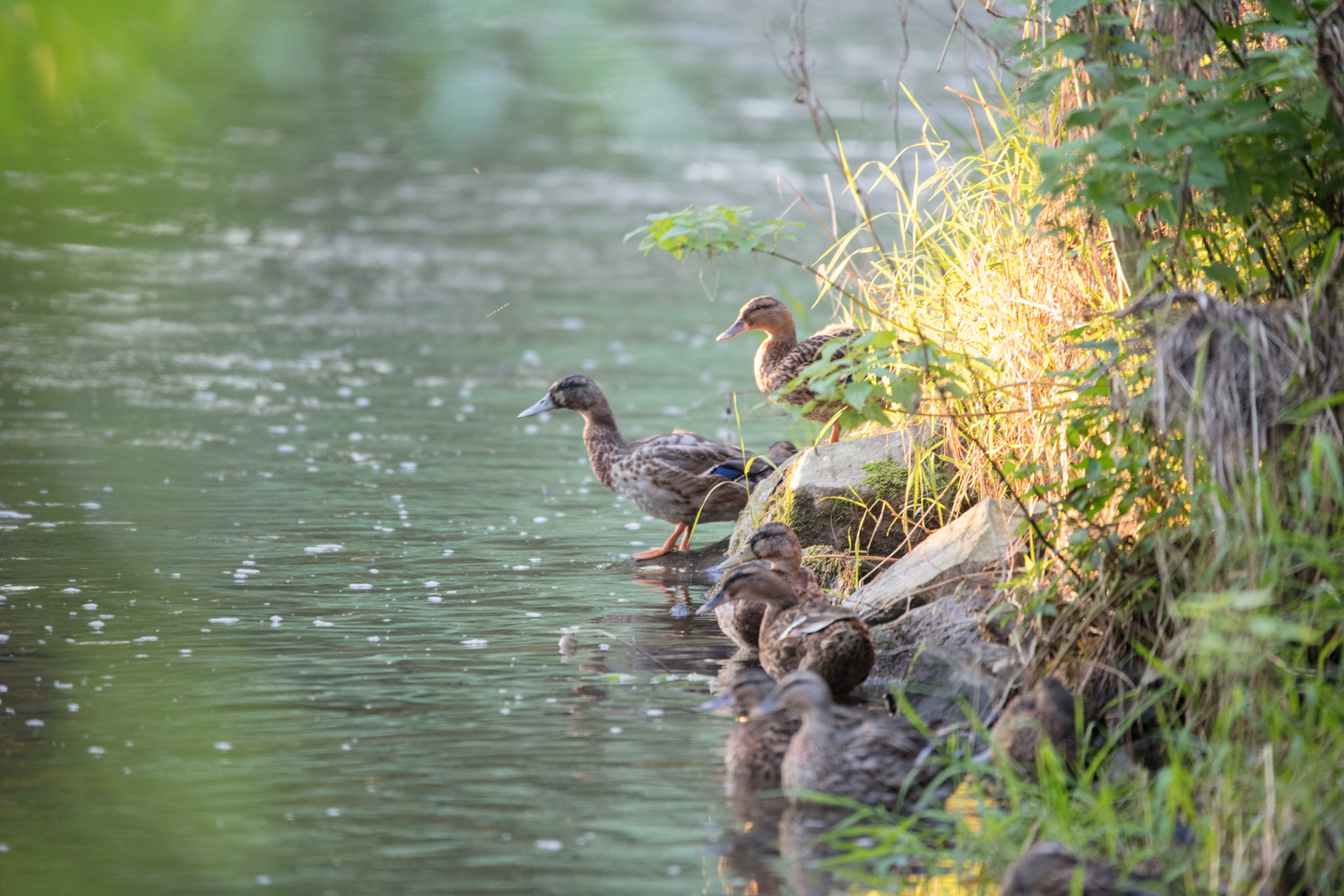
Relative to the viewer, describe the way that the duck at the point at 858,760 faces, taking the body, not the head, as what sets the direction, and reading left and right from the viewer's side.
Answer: facing to the left of the viewer

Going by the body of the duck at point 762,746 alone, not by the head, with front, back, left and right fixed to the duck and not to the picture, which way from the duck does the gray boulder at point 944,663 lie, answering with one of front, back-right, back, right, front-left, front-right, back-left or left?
back-right

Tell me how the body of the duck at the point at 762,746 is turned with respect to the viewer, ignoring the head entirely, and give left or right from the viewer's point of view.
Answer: facing to the left of the viewer

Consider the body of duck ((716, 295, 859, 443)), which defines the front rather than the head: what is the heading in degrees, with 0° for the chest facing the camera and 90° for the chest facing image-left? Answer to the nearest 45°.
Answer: approximately 90°

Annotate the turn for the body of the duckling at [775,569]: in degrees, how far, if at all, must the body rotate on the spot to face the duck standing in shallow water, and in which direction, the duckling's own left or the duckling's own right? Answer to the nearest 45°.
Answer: approximately 90° to the duckling's own right

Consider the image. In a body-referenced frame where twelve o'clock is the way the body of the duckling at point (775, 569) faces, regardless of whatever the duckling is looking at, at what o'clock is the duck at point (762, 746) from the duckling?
The duck is roughly at 9 o'clock from the duckling.
